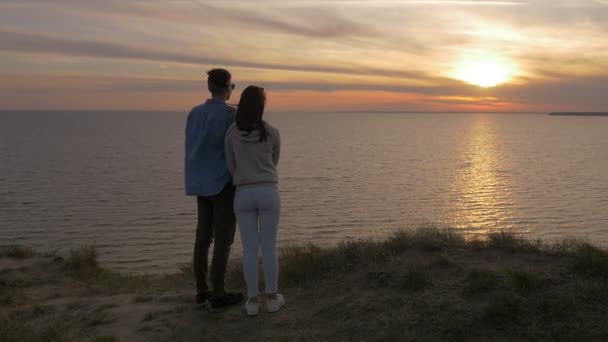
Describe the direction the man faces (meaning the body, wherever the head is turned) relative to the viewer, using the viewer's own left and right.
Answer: facing away from the viewer and to the right of the viewer

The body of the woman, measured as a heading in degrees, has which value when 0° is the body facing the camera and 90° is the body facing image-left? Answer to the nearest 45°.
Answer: approximately 180°

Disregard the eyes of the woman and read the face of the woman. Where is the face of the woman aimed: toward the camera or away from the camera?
away from the camera

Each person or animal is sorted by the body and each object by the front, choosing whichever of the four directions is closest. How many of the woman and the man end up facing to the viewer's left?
0
